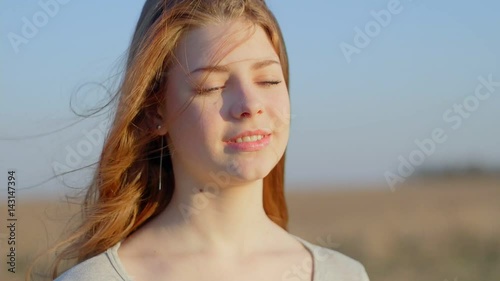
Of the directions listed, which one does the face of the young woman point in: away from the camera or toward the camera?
toward the camera
